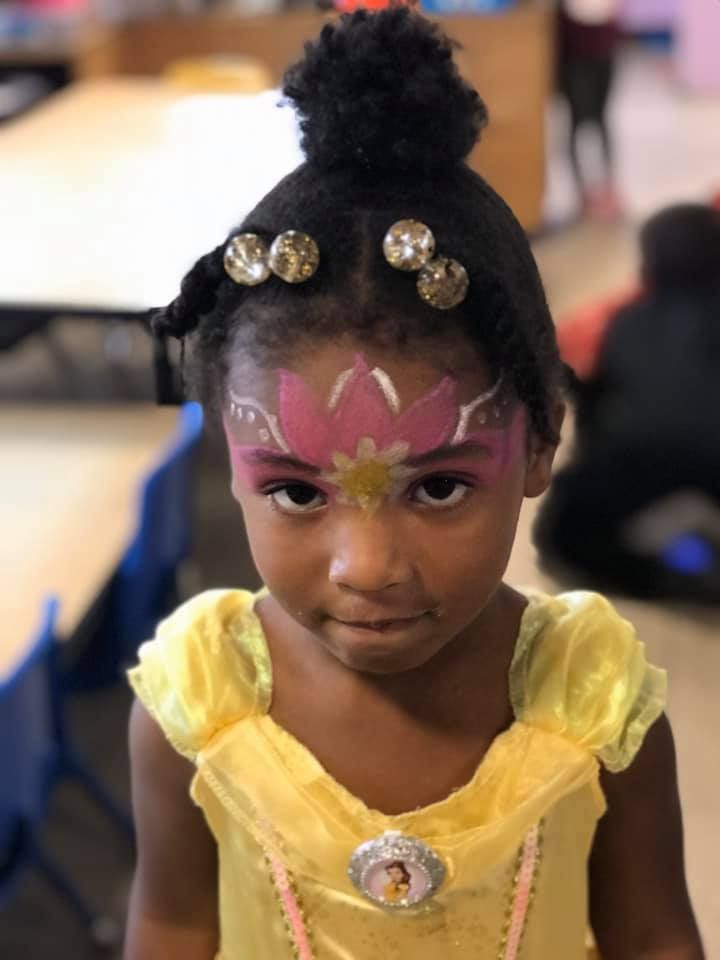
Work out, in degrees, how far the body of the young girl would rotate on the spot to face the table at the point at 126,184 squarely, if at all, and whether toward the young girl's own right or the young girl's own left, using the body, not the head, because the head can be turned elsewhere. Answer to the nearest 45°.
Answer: approximately 180°

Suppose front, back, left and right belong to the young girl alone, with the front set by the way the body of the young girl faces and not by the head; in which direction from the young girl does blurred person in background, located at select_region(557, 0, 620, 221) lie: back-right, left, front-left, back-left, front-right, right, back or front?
back

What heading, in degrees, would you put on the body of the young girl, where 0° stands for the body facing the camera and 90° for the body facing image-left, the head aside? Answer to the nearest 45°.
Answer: approximately 0°

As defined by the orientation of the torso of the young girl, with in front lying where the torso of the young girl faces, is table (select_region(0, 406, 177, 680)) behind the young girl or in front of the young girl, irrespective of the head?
behind
